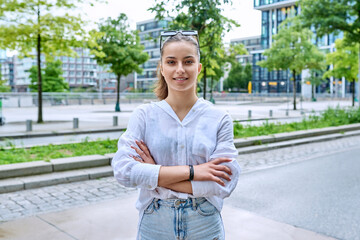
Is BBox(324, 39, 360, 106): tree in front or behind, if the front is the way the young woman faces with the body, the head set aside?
behind

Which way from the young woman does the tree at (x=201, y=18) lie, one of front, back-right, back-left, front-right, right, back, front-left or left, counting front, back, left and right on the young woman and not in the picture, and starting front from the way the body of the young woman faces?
back

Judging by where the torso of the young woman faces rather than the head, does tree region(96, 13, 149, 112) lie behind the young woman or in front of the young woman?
behind

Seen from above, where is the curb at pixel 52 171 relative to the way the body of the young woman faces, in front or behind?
behind

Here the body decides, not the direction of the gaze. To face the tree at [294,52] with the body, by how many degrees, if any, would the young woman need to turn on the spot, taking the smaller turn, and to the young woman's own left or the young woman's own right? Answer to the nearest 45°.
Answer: approximately 180°

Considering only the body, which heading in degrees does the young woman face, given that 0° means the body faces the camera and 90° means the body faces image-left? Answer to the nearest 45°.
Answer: approximately 0°
